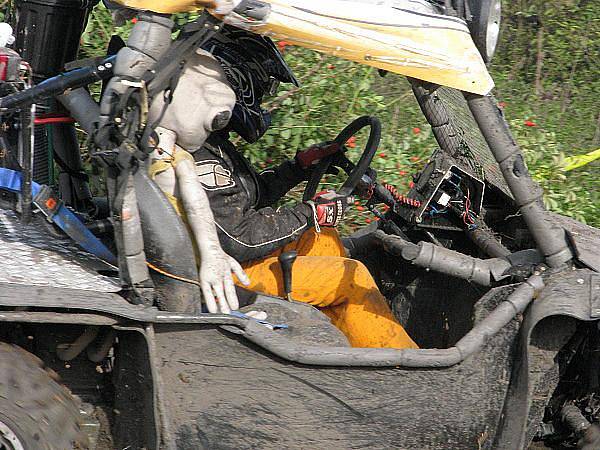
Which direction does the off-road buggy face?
to the viewer's right
